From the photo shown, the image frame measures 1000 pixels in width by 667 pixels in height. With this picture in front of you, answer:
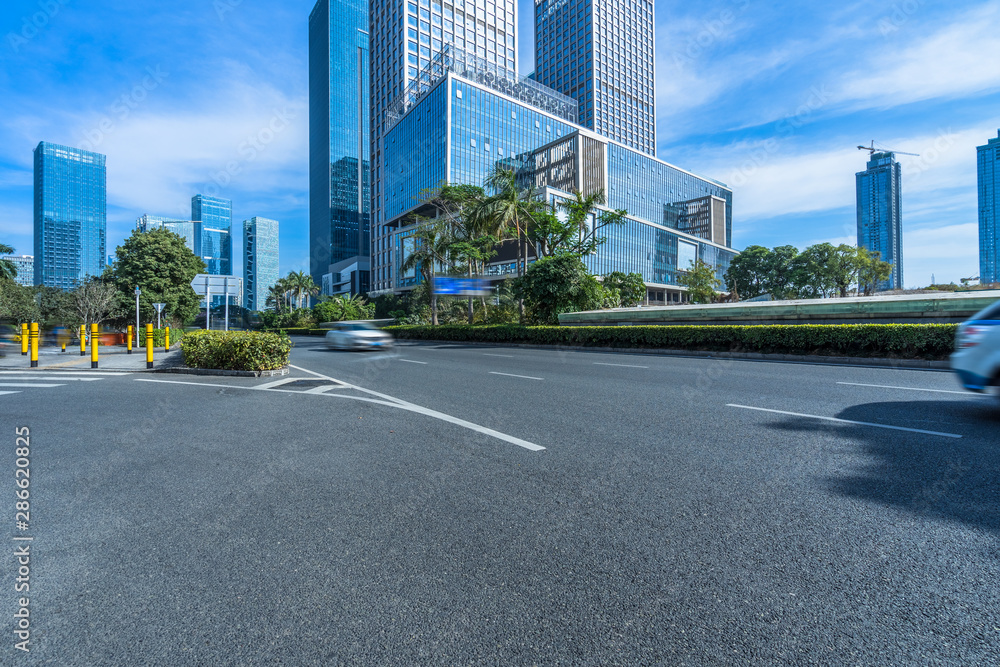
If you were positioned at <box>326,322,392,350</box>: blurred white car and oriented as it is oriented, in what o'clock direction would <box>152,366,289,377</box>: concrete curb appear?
The concrete curb is roughly at 2 o'clock from the blurred white car.

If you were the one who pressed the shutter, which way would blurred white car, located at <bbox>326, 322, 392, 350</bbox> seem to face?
facing the viewer and to the right of the viewer

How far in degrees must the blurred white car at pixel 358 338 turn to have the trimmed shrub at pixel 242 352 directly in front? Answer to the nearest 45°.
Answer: approximately 45° to its right

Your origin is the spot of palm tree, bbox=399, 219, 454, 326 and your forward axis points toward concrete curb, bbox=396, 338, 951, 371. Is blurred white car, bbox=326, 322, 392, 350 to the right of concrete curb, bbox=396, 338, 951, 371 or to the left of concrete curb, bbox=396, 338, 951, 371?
right

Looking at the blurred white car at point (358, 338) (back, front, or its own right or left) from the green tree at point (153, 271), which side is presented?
back

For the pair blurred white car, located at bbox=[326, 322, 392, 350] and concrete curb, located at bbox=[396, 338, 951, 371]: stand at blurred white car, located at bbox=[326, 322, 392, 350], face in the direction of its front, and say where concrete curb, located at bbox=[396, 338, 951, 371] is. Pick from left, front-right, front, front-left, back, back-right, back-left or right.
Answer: front

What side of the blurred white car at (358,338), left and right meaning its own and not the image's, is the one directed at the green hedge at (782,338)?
front

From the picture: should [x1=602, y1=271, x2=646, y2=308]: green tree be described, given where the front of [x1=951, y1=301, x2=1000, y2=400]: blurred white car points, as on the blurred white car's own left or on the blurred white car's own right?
on the blurred white car's own left
